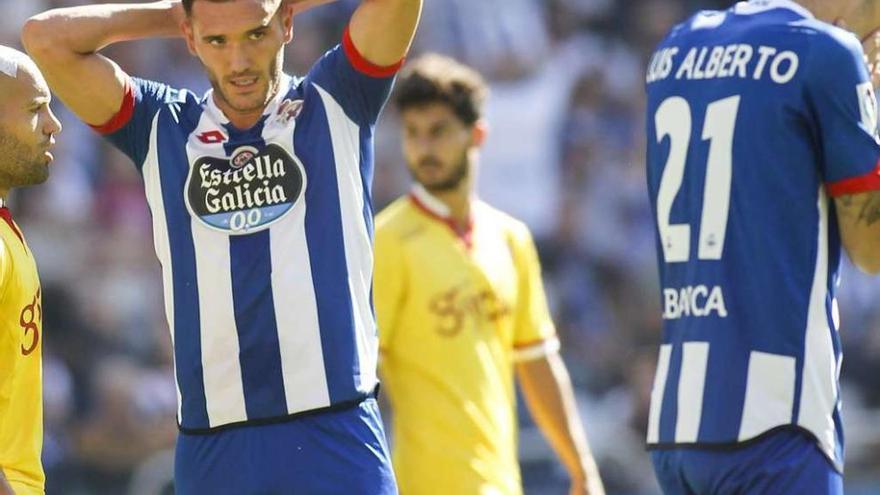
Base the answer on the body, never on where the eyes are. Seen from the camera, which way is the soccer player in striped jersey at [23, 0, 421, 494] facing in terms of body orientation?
toward the camera

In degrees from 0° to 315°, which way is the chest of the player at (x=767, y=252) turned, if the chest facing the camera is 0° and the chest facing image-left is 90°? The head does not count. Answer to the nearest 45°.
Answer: approximately 225°

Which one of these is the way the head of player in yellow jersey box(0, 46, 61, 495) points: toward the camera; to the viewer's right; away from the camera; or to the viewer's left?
to the viewer's right

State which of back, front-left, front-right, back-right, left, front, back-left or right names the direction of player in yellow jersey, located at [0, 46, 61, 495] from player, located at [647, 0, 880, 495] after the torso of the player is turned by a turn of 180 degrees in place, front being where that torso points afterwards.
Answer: front-right

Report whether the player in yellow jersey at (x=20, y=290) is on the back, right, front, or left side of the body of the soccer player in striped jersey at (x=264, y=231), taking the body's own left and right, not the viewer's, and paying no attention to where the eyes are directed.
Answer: right

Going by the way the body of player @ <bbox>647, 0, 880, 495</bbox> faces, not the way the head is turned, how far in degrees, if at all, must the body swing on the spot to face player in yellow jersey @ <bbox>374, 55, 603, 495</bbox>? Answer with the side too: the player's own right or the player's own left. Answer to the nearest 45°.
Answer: approximately 90° to the player's own left

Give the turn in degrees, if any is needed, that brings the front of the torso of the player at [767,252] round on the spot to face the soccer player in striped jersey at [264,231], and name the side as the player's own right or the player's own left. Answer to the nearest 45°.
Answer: approximately 135° to the player's own left

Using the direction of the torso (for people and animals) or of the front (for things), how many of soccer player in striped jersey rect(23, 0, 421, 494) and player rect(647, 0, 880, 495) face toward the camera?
1

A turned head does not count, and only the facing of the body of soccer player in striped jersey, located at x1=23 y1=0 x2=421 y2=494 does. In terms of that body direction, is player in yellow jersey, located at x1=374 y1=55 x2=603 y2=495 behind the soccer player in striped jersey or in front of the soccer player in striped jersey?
behind

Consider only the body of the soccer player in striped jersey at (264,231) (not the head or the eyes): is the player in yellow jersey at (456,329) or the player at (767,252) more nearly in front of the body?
the player
